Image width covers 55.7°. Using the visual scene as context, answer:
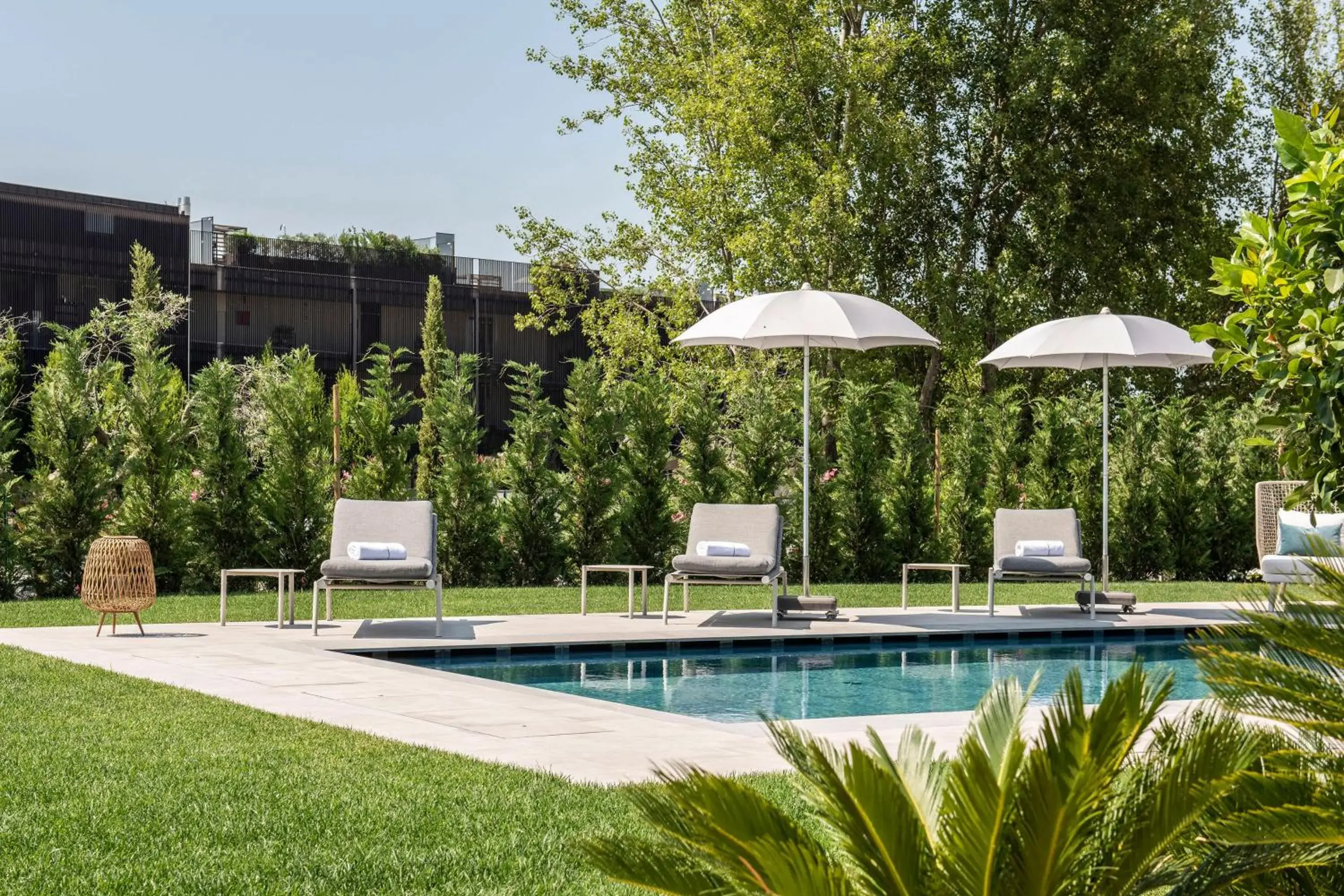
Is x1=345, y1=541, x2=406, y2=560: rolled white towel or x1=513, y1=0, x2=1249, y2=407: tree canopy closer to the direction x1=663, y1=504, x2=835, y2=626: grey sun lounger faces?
the rolled white towel

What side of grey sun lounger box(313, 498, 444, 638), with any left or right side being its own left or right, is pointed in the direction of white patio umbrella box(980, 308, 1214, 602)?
left

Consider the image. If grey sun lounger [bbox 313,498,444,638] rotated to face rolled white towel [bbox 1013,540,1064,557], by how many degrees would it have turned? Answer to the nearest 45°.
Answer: approximately 90° to its left

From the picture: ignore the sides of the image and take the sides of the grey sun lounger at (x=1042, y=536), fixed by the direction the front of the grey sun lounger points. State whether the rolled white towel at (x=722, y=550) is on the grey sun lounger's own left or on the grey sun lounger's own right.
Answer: on the grey sun lounger's own right

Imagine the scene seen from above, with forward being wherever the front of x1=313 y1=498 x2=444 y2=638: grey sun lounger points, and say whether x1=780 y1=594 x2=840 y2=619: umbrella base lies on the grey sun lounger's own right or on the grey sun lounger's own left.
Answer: on the grey sun lounger's own left

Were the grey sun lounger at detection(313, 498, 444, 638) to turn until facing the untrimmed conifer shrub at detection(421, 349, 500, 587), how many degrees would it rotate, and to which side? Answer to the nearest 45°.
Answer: approximately 180°

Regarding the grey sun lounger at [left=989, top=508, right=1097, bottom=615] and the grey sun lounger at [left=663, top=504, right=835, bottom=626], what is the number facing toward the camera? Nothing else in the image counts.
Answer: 2
